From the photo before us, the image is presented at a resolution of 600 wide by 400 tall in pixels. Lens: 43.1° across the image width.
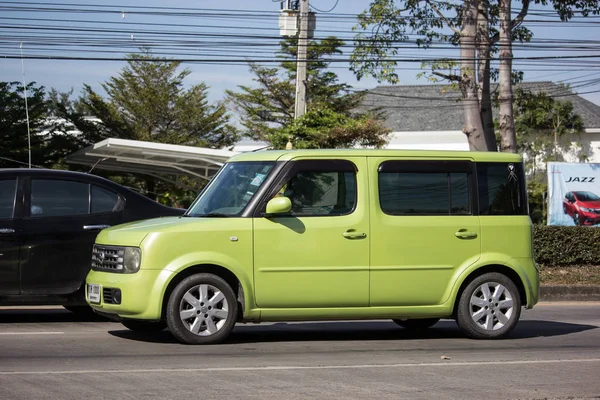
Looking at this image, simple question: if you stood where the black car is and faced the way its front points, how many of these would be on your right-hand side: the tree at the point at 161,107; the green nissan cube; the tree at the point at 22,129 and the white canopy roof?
3

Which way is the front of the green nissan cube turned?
to the viewer's left

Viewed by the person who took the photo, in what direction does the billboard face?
facing the viewer

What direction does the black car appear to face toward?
to the viewer's left

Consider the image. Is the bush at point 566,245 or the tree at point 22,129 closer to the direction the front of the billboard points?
the bush

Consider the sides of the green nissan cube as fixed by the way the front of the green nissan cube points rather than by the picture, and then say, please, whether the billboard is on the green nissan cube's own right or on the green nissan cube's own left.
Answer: on the green nissan cube's own right

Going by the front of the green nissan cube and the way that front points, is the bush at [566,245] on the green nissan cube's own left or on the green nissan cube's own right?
on the green nissan cube's own right

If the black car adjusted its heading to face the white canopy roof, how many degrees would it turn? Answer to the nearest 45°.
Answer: approximately 90° to its right

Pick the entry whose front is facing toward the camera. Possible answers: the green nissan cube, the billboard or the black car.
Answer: the billboard

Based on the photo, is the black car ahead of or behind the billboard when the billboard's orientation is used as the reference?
ahead

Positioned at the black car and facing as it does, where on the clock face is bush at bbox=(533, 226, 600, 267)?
The bush is roughly at 5 o'clock from the black car.

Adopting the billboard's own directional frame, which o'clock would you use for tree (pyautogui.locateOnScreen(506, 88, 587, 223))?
The tree is roughly at 6 o'clock from the billboard.

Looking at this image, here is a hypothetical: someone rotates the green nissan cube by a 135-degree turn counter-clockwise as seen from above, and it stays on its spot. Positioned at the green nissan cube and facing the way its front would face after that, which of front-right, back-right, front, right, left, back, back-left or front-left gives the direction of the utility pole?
back-left

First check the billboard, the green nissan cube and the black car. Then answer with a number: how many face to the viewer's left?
2
